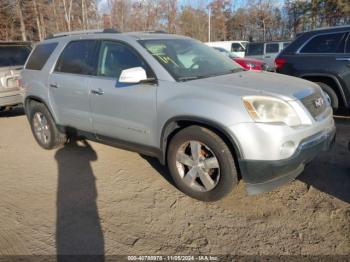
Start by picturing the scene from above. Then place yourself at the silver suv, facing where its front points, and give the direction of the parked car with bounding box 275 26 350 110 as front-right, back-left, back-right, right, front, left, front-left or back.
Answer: left

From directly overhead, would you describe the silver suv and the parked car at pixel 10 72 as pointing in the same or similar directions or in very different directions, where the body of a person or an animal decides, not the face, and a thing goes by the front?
very different directions

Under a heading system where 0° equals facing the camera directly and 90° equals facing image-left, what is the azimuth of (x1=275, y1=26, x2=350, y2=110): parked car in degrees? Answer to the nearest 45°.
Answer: approximately 270°

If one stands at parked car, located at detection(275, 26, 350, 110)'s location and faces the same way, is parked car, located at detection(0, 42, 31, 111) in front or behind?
behind

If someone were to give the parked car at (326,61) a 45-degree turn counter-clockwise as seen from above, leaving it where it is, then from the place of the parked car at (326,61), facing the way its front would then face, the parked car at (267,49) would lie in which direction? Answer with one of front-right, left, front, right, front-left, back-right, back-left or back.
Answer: front-left

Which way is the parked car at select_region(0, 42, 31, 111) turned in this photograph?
away from the camera

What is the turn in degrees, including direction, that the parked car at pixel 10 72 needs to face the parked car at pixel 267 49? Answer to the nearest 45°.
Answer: approximately 45° to its right

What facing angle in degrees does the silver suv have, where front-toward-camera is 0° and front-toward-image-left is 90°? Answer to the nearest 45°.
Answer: approximately 315°

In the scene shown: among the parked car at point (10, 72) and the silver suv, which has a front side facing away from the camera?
the parked car

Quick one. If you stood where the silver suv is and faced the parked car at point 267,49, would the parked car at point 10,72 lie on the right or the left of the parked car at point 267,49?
left
